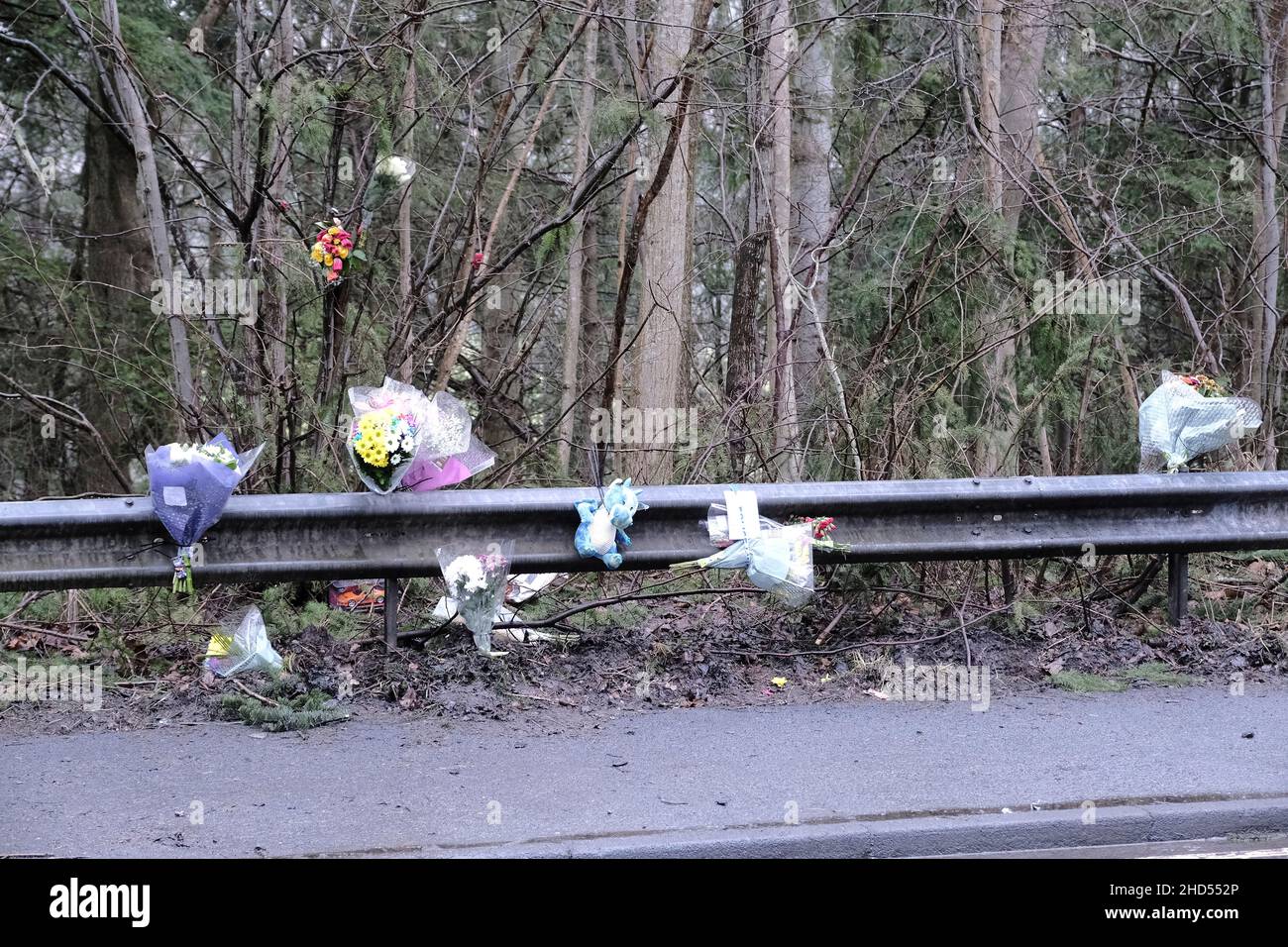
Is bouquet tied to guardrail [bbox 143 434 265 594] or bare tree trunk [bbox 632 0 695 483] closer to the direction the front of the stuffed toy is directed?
the bouquet tied to guardrail

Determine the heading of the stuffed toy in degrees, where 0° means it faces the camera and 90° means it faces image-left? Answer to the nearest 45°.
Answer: approximately 0°

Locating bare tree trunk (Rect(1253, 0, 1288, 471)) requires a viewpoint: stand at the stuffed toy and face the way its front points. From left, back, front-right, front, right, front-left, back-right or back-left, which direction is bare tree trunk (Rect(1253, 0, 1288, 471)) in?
back-left

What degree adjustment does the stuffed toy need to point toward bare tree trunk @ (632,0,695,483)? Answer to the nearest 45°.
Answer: approximately 180°

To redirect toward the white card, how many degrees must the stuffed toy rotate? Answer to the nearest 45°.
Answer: approximately 90° to its left

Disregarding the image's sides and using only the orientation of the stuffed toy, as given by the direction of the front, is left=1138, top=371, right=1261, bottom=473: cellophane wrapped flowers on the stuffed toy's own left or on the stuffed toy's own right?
on the stuffed toy's own left

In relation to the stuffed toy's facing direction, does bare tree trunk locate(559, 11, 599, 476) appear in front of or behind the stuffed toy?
behind

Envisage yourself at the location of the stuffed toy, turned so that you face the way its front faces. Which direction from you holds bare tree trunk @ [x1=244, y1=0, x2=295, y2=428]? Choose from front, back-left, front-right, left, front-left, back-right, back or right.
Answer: back-right

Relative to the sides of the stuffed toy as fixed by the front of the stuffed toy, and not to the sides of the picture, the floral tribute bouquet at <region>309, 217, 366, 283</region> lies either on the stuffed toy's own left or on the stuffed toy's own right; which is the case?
on the stuffed toy's own right

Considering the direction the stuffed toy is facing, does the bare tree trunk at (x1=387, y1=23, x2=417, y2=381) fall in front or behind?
behind

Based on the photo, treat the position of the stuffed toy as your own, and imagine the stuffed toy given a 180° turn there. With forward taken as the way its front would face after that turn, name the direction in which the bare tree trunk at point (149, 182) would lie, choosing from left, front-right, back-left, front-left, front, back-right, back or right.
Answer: front-left
